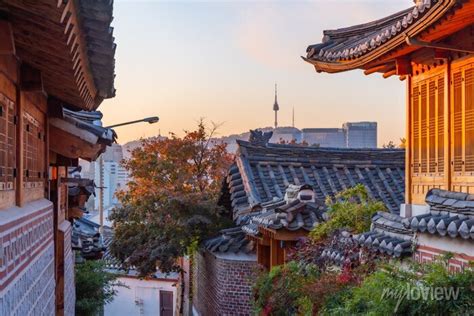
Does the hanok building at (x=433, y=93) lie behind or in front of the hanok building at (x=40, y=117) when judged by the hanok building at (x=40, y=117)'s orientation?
in front

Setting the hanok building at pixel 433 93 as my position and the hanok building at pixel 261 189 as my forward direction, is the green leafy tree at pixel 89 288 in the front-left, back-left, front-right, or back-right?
front-left

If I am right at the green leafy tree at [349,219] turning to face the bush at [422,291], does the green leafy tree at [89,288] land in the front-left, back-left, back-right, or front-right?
back-right

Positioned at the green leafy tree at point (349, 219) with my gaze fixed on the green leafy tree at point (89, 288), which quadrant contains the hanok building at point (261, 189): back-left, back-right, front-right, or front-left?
front-right

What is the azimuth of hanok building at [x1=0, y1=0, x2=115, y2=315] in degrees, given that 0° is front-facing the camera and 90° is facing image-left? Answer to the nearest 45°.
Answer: approximately 270°

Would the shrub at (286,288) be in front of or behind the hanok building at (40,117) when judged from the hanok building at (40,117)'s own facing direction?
in front

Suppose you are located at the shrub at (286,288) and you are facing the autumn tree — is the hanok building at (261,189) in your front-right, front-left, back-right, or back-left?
front-right

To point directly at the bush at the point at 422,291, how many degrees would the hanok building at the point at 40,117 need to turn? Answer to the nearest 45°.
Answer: approximately 45° to its right

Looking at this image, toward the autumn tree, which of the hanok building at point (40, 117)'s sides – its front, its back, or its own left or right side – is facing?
left
